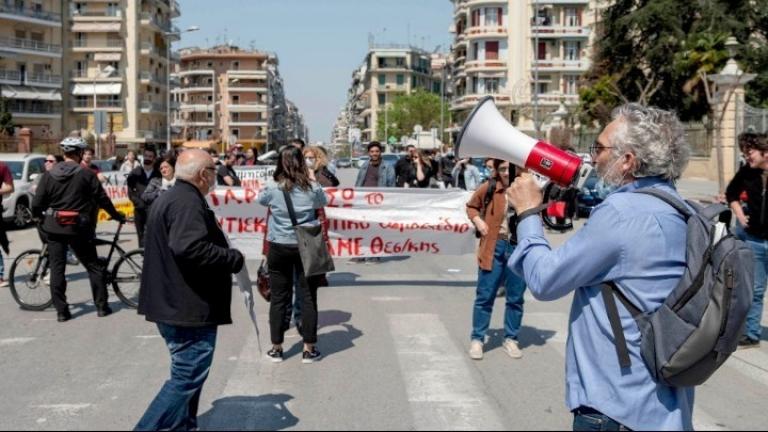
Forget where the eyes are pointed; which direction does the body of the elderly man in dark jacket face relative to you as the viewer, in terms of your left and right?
facing away from the viewer and to the right of the viewer

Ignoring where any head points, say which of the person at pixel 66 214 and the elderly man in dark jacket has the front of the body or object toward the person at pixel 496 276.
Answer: the elderly man in dark jacket

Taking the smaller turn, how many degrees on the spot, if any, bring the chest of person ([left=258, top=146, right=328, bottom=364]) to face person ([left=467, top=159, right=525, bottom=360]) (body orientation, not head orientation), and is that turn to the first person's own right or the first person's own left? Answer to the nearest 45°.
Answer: approximately 90° to the first person's own right

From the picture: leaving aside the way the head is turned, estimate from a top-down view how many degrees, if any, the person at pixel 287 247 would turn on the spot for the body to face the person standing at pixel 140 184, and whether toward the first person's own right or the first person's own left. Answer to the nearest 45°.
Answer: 0° — they already face them

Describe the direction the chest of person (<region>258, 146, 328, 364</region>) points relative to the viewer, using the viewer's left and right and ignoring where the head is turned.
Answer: facing away from the viewer

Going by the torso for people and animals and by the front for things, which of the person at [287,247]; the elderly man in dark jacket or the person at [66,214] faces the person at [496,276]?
the elderly man in dark jacket

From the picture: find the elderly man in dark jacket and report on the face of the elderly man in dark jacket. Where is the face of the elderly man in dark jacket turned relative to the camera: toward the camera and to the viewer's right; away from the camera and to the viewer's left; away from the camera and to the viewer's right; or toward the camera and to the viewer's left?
away from the camera and to the viewer's right

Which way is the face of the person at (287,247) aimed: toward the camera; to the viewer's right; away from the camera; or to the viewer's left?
away from the camera

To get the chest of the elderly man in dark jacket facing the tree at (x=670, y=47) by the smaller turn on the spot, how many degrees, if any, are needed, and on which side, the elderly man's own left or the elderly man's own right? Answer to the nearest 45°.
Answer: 0° — they already face it

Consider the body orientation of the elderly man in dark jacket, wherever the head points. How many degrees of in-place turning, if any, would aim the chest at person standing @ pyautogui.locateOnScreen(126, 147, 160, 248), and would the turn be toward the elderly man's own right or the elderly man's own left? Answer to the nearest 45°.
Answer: approximately 45° to the elderly man's own left
